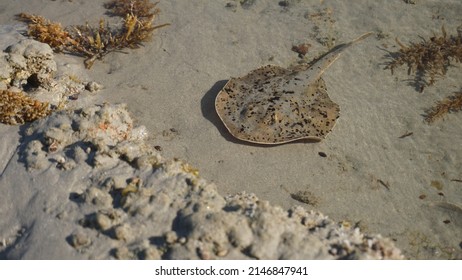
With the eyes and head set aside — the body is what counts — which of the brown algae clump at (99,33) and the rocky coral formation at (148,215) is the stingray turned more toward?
the rocky coral formation

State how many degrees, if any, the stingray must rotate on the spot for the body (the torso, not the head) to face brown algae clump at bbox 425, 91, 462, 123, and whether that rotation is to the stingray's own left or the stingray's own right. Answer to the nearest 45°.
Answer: approximately 180°

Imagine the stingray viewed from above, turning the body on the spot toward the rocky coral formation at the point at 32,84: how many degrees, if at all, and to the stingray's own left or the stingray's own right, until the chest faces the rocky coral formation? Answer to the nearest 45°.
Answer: approximately 45° to the stingray's own right

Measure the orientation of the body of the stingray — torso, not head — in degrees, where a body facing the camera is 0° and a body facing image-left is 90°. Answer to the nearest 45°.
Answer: approximately 45°

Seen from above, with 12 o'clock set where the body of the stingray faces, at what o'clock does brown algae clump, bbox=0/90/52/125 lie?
The brown algae clump is roughly at 1 o'clock from the stingray.

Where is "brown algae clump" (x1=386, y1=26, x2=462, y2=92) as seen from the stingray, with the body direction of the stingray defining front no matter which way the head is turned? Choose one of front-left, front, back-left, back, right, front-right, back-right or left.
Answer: back
